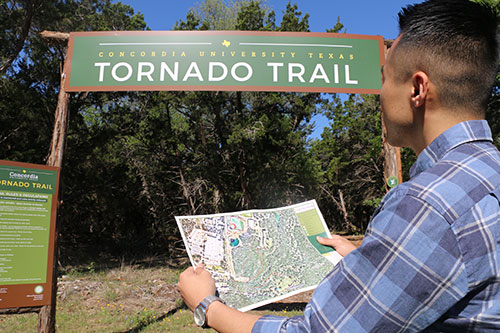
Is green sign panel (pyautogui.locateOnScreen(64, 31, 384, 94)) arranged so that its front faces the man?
yes

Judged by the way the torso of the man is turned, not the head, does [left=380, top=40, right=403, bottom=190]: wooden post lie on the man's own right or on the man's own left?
on the man's own right

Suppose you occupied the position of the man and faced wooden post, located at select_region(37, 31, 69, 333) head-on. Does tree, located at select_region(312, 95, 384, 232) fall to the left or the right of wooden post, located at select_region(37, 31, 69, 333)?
right

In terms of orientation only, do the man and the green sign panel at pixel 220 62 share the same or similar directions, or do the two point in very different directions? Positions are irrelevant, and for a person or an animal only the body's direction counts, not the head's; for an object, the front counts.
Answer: very different directions

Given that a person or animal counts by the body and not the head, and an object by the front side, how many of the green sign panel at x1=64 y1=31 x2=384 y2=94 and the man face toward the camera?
1

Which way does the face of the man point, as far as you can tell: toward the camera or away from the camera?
away from the camera

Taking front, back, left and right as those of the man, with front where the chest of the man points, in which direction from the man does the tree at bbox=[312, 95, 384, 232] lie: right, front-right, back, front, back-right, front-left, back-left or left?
front-right

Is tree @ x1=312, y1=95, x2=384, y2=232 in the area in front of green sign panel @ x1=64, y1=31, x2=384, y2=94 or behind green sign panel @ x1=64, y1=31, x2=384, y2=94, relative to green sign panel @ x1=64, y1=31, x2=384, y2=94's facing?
behind

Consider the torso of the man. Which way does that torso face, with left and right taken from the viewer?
facing away from the viewer and to the left of the viewer
